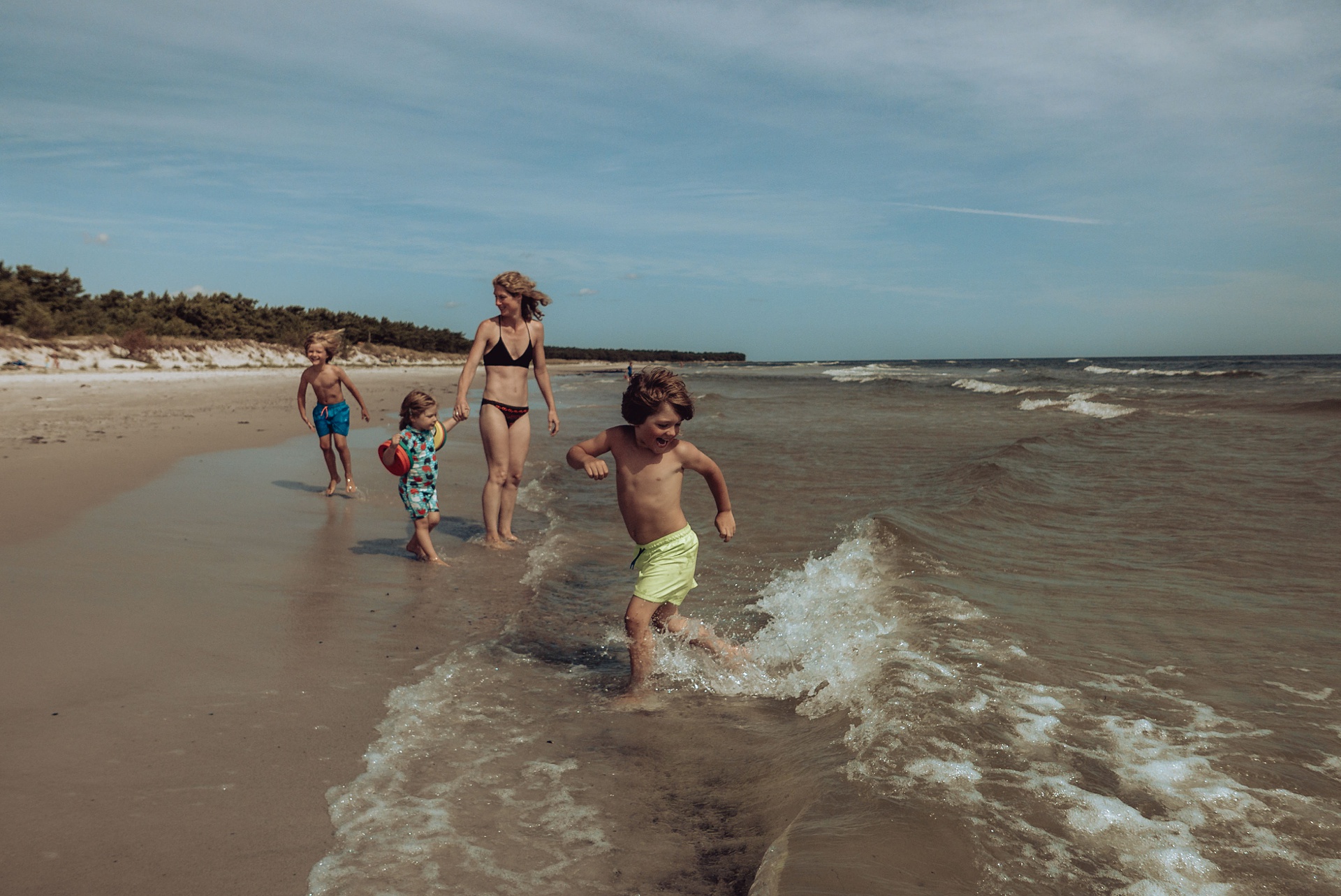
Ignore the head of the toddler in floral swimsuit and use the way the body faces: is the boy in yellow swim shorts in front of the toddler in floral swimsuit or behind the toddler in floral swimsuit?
in front

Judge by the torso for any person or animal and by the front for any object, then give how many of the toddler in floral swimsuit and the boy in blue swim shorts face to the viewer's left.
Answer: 0

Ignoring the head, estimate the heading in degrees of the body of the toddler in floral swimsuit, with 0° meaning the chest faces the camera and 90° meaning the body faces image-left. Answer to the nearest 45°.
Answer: approximately 315°

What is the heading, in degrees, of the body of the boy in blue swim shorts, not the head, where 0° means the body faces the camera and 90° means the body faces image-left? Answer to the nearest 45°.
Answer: approximately 0°

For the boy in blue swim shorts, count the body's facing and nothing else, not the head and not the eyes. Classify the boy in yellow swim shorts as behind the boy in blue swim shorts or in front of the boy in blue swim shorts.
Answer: in front
